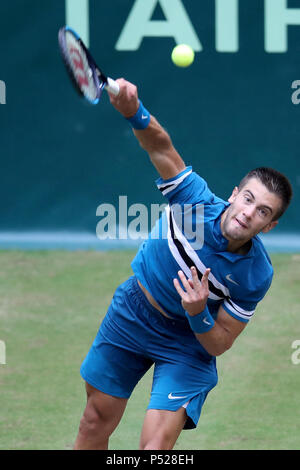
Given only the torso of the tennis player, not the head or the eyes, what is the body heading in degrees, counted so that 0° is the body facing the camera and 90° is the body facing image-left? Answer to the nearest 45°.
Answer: approximately 0°
